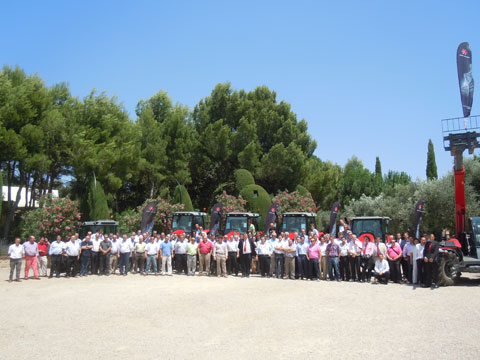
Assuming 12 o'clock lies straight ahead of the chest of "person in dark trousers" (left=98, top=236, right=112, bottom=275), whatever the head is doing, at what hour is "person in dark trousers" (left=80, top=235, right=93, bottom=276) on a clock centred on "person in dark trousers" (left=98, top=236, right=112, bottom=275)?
"person in dark trousers" (left=80, top=235, right=93, bottom=276) is roughly at 3 o'clock from "person in dark trousers" (left=98, top=236, right=112, bottom=275).

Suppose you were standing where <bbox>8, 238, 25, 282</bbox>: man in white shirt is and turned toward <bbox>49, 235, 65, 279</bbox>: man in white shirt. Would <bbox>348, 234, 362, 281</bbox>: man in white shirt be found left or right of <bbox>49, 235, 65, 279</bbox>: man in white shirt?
right

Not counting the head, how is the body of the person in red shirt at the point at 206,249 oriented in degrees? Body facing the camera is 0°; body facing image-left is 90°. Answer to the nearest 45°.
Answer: approximately 0°

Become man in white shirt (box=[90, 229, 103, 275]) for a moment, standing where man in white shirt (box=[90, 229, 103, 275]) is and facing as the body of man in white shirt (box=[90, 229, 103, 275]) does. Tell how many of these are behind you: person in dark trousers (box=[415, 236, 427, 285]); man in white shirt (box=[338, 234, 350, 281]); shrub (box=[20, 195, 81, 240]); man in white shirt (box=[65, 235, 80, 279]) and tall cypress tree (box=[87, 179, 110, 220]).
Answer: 2

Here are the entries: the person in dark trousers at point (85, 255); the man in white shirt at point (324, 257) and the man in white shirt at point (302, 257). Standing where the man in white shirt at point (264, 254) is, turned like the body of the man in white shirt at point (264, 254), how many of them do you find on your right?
1

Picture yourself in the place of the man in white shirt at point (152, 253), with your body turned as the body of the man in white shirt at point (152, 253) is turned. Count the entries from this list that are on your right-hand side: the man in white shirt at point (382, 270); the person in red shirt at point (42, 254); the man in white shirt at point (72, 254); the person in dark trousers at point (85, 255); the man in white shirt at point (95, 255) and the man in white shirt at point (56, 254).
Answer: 5

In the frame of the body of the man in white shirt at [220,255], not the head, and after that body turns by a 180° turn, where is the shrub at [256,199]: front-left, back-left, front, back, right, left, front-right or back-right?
front

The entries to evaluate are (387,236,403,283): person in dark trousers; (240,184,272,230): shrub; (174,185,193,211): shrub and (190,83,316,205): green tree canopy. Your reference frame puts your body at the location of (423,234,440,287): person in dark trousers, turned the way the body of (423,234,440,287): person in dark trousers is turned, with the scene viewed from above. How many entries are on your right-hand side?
4
